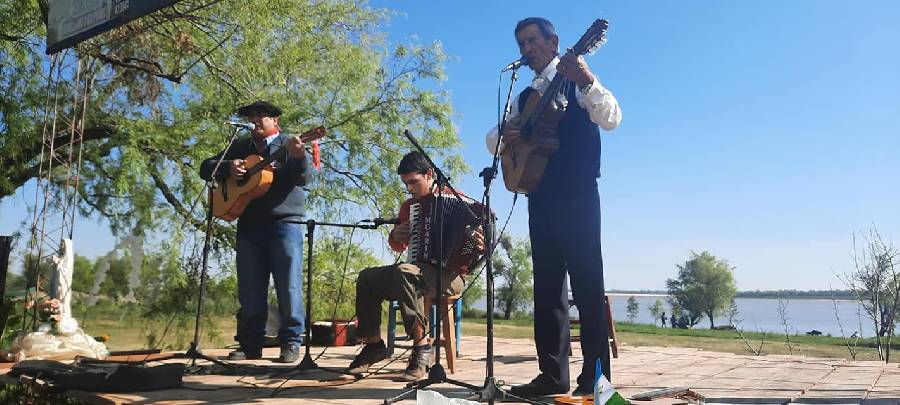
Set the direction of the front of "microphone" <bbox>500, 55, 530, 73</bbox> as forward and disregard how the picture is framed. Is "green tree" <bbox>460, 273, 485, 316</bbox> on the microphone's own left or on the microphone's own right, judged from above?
on the microphone's own left

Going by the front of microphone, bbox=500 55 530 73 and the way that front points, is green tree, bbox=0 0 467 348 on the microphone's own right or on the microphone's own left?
on the microphone's own left

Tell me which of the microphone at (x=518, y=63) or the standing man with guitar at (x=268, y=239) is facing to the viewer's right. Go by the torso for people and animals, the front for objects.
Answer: the microphone

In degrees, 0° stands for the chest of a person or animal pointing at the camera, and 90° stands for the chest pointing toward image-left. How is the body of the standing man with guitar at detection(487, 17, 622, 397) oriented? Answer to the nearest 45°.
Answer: approximately 45°

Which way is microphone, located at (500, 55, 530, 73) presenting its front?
to the viewer's right

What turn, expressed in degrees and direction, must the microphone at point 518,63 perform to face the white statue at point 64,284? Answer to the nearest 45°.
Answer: approximately 135° to its left

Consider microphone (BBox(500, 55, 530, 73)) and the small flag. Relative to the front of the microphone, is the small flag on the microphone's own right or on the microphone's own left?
on the microphone's own right

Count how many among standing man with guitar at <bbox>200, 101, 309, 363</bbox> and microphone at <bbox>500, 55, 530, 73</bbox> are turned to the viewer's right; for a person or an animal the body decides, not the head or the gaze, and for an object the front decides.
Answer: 1

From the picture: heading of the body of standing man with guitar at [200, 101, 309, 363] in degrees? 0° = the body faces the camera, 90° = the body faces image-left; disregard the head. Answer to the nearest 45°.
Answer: approximately 45°

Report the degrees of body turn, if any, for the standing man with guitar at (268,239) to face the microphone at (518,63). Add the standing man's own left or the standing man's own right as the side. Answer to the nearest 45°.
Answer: approximately 90° to the standing man's own left
